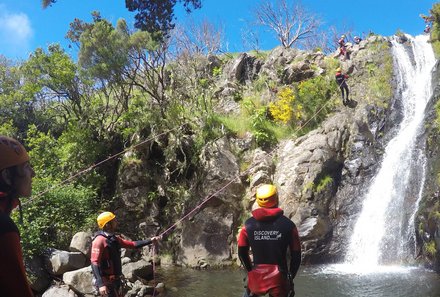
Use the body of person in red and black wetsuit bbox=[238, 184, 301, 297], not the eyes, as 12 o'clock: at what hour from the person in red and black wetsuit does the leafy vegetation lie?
The leafy vegetation is roughly at 1 o'clock from the person in red and black wetsuit.

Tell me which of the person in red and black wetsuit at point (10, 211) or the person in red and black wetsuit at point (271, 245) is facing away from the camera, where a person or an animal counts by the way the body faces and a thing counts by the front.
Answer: the person in red and black wetsuit at point (271, 245)

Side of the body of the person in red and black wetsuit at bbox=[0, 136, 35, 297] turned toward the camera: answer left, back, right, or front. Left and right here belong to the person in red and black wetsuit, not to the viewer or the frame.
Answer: right

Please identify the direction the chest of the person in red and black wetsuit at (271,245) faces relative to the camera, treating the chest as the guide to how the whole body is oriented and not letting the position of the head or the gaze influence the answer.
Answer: away from the camera

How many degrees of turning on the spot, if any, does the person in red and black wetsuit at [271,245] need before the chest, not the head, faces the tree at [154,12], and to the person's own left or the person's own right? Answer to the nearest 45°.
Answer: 0° — they already face it

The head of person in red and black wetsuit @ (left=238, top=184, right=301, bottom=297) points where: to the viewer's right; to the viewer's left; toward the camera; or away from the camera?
away from the camera

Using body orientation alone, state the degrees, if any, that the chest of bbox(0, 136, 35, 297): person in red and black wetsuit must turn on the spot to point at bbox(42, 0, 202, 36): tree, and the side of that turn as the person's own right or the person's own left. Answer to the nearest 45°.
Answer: approximately 45° to the person's own left

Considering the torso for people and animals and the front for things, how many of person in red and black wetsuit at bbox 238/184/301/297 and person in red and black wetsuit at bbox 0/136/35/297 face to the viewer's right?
1

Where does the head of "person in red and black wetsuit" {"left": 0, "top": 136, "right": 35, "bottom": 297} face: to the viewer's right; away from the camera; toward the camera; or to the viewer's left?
to the viewer's right
